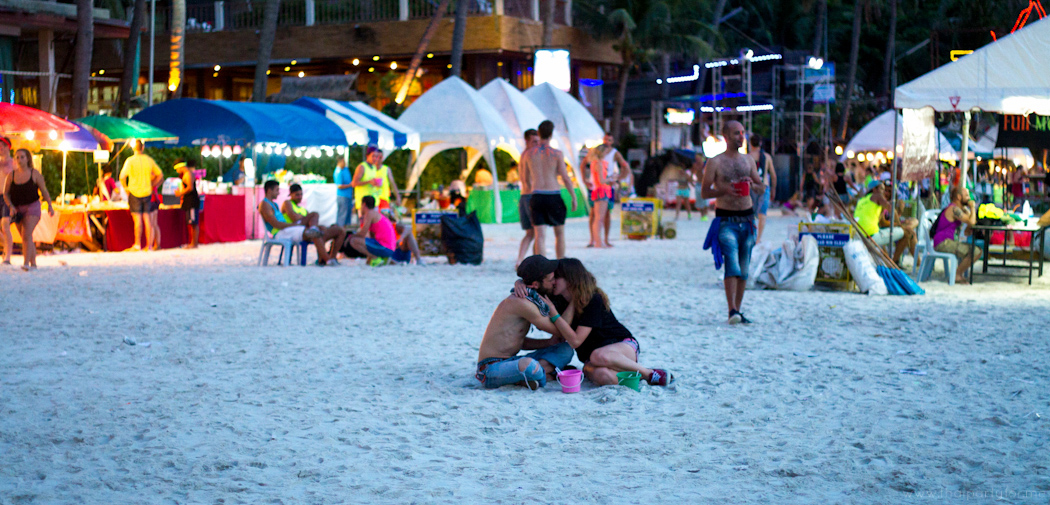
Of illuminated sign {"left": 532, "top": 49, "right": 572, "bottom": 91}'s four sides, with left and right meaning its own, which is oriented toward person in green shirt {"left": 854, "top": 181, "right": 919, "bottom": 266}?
front

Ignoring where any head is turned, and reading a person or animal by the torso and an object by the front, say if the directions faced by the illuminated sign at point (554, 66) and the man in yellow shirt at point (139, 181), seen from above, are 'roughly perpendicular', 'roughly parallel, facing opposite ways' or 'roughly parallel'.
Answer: roughly parallel, facing opposite ways

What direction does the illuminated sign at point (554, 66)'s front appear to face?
toward the camera

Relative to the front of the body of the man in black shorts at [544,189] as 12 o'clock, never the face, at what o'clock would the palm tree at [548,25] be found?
The palm tree is roughly at 12 o'clock from the man in black shorts.

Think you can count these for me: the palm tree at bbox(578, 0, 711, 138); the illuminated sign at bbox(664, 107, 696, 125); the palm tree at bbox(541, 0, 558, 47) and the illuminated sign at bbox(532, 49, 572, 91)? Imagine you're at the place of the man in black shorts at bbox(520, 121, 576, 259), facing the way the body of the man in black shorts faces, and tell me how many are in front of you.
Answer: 4

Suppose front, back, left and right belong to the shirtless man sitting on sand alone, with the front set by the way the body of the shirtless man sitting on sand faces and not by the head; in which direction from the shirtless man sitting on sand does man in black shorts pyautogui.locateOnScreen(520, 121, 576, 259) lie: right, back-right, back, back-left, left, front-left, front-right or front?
left

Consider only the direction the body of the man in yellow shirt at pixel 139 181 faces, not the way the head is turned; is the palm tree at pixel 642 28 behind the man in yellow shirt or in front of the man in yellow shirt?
in front

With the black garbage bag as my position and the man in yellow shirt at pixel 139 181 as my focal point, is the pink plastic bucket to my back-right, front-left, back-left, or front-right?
back-left

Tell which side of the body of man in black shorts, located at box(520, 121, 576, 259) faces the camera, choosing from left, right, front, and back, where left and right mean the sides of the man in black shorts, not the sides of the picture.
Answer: back

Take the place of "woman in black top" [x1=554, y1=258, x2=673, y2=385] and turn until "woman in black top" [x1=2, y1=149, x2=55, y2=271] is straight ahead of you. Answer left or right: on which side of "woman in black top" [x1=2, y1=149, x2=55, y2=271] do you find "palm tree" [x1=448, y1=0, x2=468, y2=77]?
right

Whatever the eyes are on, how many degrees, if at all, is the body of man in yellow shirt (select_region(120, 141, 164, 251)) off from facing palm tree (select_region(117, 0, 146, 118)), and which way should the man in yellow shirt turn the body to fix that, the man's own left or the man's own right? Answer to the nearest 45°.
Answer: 0° — they already face it

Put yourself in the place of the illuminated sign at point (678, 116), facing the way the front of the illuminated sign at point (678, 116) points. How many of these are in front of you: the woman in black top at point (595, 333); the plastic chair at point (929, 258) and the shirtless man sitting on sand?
3

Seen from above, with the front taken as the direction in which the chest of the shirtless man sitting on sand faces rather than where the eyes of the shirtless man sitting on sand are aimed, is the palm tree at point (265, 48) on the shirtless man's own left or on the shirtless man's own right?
on the shirtless man's own left

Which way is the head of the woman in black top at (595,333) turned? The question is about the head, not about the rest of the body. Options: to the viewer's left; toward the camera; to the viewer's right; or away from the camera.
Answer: to the viewer's left

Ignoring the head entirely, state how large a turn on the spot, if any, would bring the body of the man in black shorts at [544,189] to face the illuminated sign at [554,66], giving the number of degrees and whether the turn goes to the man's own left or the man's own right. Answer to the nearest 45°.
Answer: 0° — they already face it

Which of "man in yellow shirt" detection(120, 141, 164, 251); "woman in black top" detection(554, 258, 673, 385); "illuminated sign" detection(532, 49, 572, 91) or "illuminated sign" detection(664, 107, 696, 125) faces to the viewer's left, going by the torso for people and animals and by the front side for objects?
the woman in black top

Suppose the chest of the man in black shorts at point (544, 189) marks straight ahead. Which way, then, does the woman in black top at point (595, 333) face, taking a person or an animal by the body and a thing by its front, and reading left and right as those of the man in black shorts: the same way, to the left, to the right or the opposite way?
to the left
